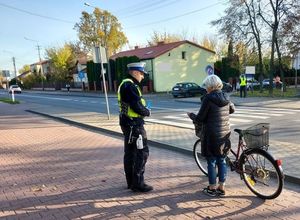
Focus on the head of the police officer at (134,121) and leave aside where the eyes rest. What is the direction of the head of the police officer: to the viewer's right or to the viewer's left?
to the viewer's right

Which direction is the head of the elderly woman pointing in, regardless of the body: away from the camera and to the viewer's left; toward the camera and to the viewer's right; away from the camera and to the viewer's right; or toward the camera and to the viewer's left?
away from the camera and to the viewer's left

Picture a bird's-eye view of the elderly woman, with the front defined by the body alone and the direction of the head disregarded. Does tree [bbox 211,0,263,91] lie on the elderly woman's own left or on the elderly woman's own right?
on the elderly woman's own right

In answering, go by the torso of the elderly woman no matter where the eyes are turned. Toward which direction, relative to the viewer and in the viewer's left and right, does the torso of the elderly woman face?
facing away from the viewer and to the left of the viewer

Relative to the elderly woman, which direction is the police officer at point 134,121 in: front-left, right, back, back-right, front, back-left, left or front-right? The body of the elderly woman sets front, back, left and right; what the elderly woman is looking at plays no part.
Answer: front-left

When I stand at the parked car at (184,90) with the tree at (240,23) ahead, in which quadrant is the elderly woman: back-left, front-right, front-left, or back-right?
back-right

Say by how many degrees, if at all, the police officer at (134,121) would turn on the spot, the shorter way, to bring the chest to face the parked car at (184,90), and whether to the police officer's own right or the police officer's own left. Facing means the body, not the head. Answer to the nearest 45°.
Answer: approximately 90° to the police officer's own left

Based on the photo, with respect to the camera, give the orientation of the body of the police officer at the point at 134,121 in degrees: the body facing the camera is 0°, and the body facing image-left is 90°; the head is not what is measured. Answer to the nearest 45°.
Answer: approximately 270°

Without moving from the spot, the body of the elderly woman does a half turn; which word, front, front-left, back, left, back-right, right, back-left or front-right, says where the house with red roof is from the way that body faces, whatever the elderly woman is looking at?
back-left
